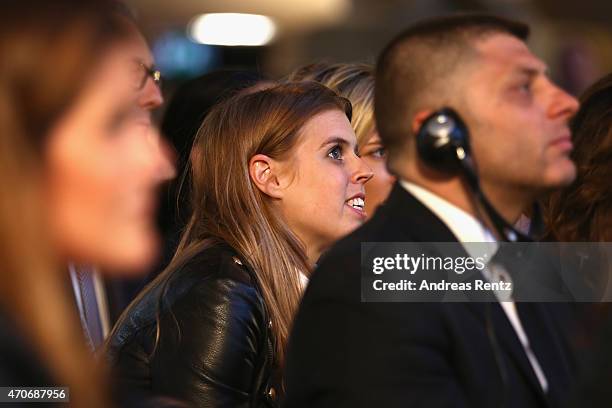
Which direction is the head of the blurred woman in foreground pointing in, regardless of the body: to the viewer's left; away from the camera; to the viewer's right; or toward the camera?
to the viewer's right

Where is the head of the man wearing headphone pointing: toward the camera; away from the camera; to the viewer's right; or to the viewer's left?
to the viewer's right

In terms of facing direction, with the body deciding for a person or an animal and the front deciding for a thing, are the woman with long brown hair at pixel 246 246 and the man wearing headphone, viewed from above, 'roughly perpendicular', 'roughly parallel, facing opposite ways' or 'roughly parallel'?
roughly parallel

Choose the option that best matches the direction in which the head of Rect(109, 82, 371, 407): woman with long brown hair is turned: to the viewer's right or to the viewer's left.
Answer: to the viewer's right

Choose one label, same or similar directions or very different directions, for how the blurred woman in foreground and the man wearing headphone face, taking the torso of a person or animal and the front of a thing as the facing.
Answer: same or similar directions

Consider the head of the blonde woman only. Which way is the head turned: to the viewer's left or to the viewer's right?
to the viewer's right

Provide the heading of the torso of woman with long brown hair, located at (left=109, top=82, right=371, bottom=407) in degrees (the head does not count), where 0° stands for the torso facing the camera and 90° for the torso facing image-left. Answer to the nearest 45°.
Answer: approximately 270°

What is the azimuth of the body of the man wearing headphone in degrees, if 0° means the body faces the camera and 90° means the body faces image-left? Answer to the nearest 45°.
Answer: approximately 270°

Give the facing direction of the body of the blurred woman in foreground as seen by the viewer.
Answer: to the viewer's right

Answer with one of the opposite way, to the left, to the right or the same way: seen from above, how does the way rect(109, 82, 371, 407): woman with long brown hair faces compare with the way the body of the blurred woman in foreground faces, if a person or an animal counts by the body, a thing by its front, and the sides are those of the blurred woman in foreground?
the same way

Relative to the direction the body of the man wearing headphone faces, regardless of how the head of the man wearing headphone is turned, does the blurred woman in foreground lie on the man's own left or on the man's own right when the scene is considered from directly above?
on the man's own right

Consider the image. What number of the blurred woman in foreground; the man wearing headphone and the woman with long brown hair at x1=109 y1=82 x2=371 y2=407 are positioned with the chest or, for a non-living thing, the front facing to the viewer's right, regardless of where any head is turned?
3

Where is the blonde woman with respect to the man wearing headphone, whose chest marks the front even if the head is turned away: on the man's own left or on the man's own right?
on the man's own left

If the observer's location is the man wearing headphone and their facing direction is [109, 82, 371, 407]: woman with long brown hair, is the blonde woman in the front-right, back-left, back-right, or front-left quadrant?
front-right
